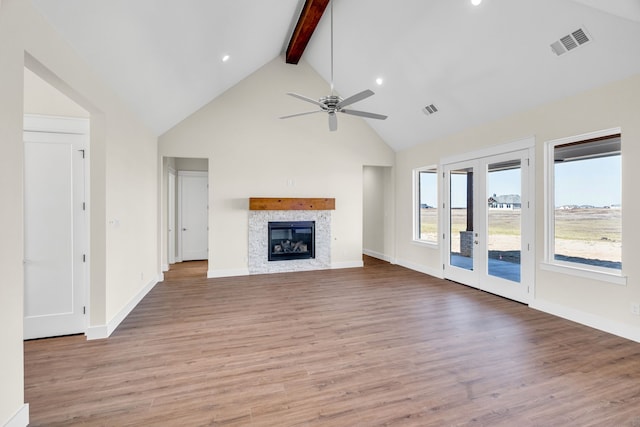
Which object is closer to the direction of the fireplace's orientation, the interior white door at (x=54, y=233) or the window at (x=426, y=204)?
the interior white door

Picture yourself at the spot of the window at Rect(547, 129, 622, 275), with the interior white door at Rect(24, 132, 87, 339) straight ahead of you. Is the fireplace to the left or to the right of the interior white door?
right

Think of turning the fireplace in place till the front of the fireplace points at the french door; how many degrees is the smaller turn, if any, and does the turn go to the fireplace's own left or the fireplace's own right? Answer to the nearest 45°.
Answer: approximately 45° to the fireplace's own left

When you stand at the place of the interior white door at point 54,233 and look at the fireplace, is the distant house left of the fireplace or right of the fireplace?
right

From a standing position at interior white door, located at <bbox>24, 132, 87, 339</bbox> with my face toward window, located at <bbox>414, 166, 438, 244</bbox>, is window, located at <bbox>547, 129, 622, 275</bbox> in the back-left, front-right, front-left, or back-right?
front-right

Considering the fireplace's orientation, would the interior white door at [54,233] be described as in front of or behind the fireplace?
in front

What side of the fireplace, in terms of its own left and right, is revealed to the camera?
front

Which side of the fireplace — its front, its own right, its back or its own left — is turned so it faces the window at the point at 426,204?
left

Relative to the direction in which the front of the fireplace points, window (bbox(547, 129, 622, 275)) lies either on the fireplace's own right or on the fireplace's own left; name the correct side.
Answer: on the fireplace's own left
